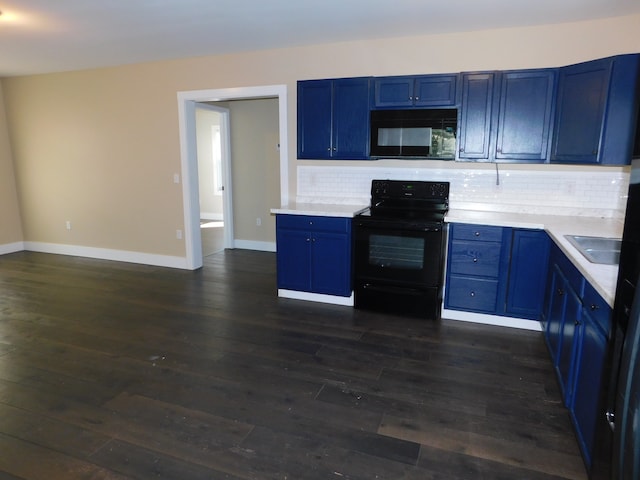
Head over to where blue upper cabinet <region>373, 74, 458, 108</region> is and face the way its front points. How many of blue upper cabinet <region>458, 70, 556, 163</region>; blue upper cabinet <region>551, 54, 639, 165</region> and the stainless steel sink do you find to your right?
0

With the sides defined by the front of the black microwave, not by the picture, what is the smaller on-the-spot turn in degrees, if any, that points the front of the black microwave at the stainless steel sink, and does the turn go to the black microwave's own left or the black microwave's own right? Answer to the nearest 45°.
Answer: approximately 45° to the black microwave's own left

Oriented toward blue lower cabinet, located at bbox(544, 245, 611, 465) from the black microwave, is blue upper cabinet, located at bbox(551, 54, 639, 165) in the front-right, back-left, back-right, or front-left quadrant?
front-left

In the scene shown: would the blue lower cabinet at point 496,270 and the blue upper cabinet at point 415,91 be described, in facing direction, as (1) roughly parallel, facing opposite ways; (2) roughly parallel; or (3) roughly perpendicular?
roughly parallel

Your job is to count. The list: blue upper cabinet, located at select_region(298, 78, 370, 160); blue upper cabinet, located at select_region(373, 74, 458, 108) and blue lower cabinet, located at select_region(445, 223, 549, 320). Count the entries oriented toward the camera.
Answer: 3

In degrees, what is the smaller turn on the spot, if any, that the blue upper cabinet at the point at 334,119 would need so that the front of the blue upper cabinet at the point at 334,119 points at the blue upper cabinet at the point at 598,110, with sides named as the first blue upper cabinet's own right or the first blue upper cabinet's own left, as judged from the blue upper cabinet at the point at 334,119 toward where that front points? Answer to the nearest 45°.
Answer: approximately 45° to the first blue upper cabinet's own left

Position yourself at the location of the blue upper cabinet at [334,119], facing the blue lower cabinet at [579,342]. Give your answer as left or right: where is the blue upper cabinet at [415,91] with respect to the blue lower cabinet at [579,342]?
left

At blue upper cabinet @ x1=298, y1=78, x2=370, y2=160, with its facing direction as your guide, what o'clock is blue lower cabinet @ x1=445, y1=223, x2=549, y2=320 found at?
The blue lower cabinet is roughly at 10 o'clock from the blue upper cabinet.

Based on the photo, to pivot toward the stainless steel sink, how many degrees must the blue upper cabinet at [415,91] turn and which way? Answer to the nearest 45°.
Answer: approximately 45° to its left

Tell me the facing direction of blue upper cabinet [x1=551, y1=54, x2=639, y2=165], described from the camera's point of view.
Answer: facing the viewer and to the left of the viewer

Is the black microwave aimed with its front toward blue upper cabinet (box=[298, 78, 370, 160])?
no

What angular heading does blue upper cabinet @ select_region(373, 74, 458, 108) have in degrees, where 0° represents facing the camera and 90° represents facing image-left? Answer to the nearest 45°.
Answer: approximately 0°

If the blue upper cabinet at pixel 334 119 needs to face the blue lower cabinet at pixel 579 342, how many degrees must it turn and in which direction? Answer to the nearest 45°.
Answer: approximately 45° to its left

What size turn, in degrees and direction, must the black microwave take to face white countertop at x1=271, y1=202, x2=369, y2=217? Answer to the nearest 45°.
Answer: approximately 90° to its right

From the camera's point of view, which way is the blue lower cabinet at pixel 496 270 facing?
toward the camera

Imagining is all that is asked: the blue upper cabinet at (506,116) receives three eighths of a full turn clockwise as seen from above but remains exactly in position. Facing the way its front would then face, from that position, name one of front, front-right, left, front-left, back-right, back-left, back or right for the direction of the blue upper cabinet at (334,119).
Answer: front-left

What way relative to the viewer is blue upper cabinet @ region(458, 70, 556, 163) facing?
toward the camera

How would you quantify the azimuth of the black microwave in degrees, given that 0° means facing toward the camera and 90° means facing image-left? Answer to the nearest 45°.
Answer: approximately 0°

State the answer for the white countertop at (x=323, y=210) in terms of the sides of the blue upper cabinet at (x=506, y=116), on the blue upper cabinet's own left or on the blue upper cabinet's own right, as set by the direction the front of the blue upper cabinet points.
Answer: on the blue upper cabinet's own right
